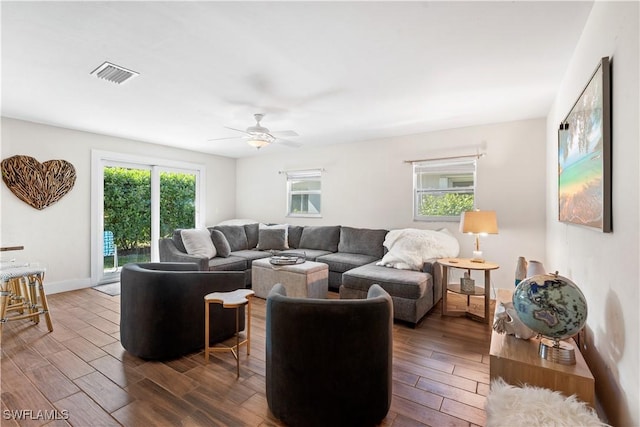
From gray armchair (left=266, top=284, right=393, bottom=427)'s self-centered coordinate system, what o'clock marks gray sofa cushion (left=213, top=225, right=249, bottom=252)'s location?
The gray sofa cushion is roughly at 11 o'clock from the gray armchair.

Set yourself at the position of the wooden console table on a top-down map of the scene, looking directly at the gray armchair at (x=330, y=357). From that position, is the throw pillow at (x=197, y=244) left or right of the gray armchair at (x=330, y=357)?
right

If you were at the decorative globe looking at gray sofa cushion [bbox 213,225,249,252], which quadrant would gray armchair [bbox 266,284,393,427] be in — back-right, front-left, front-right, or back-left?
front-left

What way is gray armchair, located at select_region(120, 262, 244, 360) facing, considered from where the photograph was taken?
facing away from the viewer and to the right of the viewer

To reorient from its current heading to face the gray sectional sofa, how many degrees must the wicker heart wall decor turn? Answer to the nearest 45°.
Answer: approximately 45° to its left

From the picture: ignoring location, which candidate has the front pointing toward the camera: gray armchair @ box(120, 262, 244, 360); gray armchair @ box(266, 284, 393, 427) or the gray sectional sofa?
the gray sectional sofa

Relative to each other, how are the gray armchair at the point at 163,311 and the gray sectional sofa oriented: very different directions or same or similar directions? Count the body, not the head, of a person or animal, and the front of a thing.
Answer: very different directions

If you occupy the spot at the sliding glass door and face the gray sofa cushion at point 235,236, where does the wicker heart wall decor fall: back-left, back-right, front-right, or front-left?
back-right

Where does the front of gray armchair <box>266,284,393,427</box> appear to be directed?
away from the camera

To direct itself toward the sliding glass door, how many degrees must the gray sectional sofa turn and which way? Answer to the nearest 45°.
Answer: approximately 90° to its right

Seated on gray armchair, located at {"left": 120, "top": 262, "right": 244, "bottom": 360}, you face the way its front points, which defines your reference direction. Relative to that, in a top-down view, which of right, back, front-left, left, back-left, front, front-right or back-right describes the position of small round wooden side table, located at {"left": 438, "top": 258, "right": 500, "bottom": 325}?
front-right

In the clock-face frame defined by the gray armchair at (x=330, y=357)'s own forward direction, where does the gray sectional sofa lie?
The gray sectional sofa is roughly at 12 o'clock from the gray armchair.

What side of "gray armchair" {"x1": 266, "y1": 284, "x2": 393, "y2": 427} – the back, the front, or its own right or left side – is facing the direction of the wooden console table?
right

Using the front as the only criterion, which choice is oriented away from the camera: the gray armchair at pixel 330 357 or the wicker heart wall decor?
the gray armchair

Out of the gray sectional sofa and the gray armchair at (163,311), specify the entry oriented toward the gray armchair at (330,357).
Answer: the gray sectional sofa

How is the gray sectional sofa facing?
toward the camera

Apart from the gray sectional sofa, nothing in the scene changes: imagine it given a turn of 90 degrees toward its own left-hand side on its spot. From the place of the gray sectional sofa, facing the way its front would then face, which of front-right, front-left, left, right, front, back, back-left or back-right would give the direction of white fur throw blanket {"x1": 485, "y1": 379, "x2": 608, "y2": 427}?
right

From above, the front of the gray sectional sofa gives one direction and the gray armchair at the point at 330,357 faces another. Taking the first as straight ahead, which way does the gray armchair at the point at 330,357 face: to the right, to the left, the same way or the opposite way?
the opposite way
